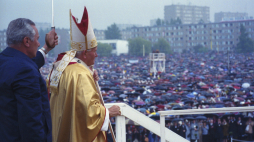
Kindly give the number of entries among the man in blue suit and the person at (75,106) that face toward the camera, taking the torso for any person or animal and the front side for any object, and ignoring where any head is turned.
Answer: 0

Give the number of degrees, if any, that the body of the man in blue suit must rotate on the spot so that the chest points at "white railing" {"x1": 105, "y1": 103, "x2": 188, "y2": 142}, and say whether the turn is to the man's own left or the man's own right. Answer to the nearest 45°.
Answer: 0° — they already face it

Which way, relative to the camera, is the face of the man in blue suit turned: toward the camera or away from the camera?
away from the camera

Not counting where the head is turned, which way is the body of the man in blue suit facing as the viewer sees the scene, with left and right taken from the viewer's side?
facing away from the viewer and to the right of the viewer

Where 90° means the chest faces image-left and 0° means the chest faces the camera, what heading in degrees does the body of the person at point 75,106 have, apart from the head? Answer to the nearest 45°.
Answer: approximately 270°
